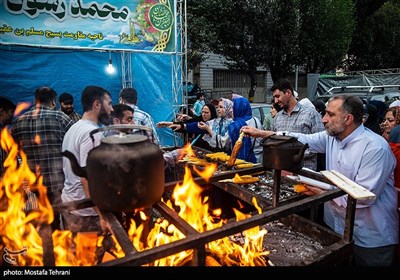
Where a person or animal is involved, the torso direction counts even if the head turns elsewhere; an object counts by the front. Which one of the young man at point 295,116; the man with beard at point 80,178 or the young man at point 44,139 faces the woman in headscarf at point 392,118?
the man with beard

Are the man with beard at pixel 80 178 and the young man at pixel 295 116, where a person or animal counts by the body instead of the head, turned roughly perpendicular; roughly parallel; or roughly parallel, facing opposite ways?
roughly parallel, facing opposite ways

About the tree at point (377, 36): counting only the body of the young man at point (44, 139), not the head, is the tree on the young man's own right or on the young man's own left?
on the young man's own right

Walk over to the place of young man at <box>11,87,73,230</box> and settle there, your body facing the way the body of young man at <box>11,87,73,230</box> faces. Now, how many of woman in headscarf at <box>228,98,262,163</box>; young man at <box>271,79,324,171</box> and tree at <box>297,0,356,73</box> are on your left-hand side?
0

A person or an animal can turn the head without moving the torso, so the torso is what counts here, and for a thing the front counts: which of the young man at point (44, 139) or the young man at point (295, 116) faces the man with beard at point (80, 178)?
the young man at point (295, 116)

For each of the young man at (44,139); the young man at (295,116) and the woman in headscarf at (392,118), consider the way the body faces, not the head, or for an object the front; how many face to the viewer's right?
0

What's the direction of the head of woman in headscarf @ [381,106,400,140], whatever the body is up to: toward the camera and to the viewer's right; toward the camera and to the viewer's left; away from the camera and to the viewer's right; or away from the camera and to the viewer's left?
toward the camera and to the viewer's left

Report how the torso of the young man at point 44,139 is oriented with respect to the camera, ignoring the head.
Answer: away from the camera

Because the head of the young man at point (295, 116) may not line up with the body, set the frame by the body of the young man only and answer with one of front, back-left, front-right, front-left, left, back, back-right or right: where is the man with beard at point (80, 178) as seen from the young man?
front

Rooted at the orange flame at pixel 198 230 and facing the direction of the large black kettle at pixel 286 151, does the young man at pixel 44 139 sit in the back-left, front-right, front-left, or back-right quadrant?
front-left

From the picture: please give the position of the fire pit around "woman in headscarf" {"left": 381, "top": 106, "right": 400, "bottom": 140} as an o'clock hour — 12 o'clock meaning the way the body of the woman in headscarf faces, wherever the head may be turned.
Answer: The fire pit is roughly at 11 o'clock from the woman in headscarf.

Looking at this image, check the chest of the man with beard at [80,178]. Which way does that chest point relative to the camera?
to the viewer's right

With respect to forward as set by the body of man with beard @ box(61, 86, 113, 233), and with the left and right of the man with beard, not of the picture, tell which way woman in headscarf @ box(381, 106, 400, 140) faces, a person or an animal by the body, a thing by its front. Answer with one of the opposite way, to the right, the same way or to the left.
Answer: the opposite way

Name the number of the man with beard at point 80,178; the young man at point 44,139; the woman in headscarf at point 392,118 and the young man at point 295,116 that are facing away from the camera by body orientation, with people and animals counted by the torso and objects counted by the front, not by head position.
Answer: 1

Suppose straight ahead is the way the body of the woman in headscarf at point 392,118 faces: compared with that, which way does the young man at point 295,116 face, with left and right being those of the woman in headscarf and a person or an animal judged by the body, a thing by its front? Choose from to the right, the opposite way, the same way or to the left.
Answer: the same way

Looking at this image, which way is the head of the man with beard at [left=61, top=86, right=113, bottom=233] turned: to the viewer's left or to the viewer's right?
to the viewer's right

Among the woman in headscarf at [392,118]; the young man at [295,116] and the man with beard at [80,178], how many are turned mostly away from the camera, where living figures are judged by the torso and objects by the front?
0

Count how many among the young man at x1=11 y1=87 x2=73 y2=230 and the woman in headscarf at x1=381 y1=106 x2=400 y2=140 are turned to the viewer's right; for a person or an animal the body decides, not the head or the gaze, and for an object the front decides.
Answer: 0
